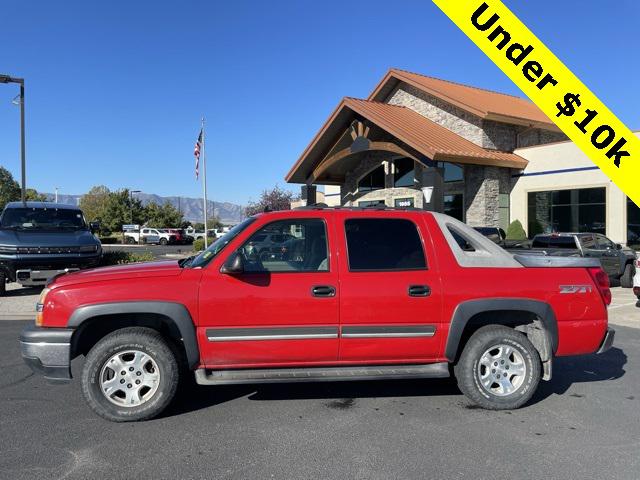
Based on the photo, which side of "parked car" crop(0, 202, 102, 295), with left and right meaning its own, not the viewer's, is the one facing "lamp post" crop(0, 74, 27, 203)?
back

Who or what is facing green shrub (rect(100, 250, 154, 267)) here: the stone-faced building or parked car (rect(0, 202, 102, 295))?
the stone-faced building

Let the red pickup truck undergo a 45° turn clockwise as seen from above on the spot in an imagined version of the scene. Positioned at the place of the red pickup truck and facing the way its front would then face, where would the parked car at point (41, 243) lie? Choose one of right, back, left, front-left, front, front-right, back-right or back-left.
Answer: front

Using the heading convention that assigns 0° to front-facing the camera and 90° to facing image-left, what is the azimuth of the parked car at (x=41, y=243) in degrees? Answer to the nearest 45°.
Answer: approximately 0°

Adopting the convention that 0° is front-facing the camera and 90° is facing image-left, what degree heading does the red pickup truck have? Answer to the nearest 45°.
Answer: approximately 90°
